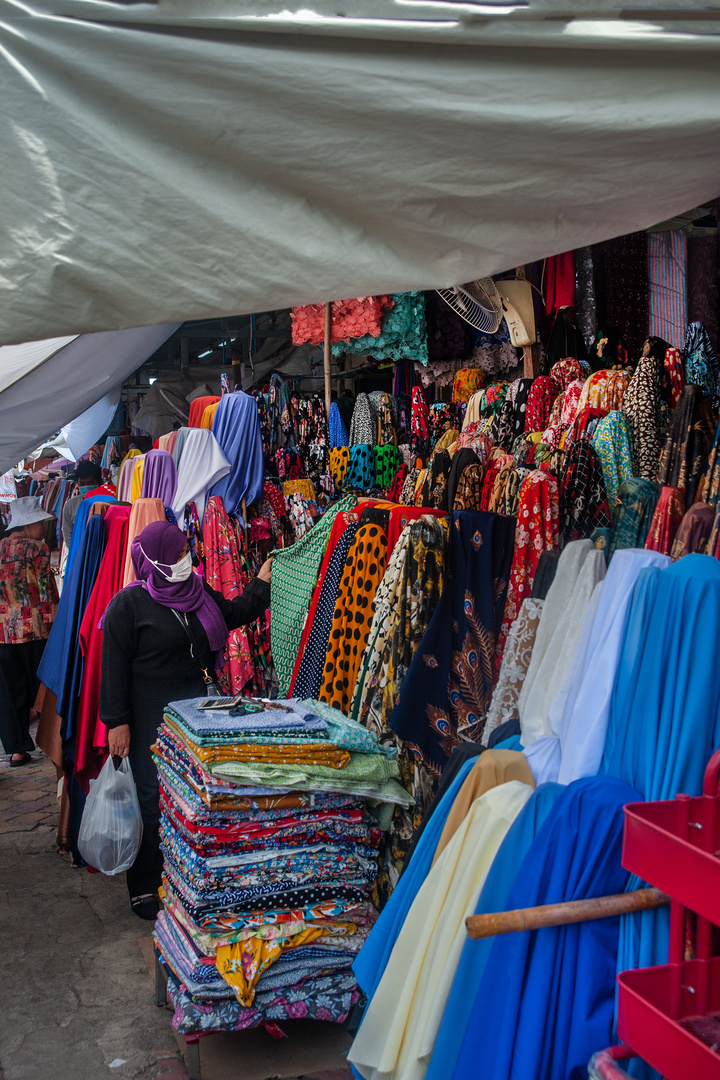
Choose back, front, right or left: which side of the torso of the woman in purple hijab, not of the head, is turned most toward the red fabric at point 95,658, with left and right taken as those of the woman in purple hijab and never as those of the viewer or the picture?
back

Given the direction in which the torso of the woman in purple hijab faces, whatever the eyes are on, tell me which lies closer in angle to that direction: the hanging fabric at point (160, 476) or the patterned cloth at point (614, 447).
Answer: the patterned cloth

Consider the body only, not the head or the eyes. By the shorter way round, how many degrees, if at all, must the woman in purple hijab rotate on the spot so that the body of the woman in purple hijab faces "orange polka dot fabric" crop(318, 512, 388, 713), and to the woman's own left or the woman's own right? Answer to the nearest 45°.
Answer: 0° — they already face it

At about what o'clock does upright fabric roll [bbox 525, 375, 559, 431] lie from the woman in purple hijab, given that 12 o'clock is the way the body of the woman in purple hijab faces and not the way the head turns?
The upright fabric roll is roughly at 10 o'clock from the woman in purple hijab.

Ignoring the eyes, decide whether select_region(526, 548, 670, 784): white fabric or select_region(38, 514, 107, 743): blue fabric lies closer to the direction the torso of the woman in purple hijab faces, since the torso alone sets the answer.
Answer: the white fabric

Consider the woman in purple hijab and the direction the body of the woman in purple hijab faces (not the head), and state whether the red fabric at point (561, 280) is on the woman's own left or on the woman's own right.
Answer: on the woman's own left

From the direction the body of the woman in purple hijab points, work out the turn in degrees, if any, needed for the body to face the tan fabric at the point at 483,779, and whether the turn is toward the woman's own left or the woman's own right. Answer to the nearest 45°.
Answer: approximately 45° to the woman's own right

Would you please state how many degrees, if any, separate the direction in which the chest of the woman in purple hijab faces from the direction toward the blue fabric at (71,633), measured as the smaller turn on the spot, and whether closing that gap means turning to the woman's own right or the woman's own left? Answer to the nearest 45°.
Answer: approximately 180°

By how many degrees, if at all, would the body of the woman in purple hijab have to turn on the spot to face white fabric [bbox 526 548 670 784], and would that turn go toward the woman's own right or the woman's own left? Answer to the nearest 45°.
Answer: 0° — they already face it

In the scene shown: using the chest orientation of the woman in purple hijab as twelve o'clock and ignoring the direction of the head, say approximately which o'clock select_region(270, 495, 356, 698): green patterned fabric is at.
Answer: The green patterned fabric is roughly at 11 o'clock from the woman in purple hijab.

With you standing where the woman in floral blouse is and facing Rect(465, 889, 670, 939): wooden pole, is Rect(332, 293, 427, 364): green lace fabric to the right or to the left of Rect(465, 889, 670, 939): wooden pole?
left
